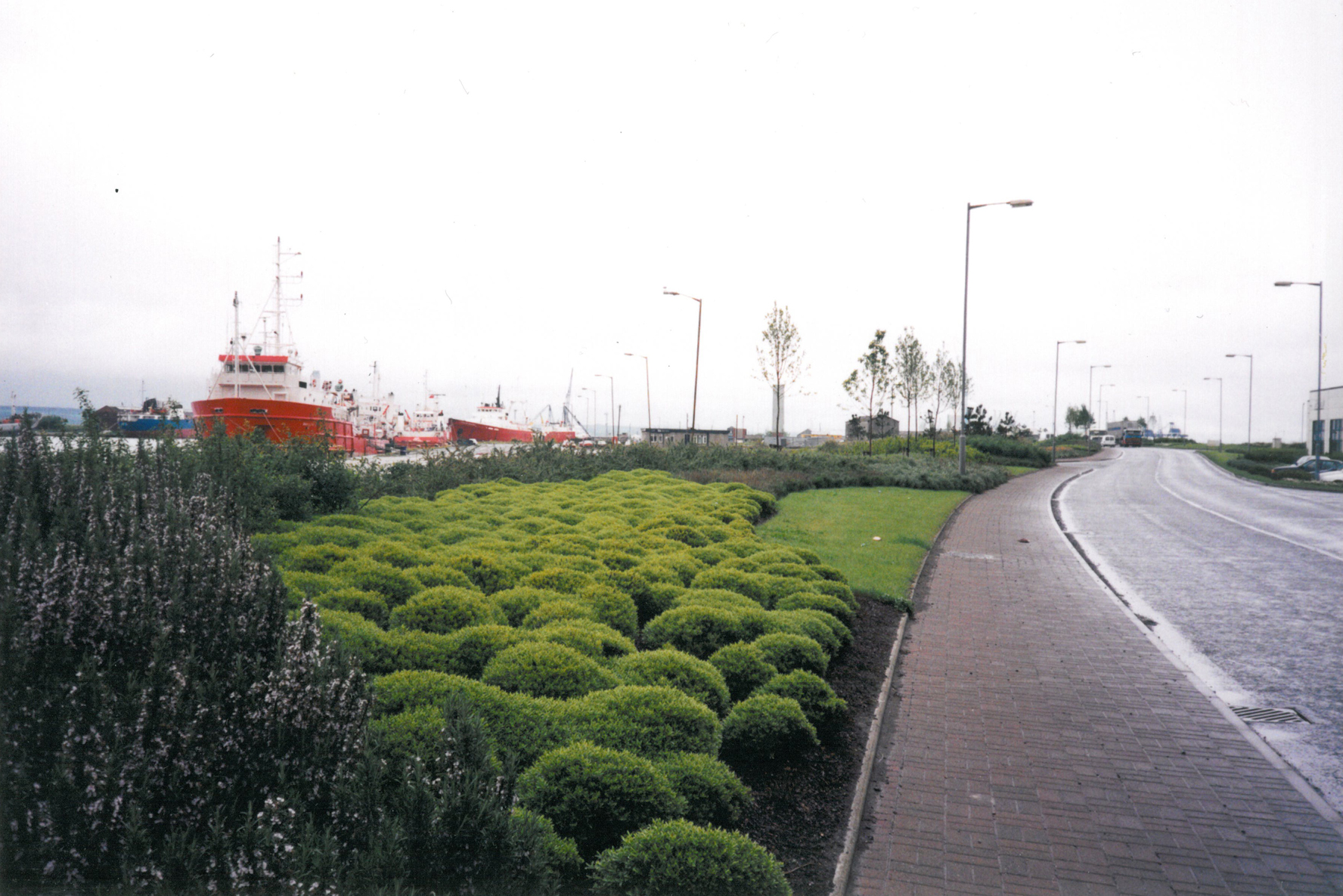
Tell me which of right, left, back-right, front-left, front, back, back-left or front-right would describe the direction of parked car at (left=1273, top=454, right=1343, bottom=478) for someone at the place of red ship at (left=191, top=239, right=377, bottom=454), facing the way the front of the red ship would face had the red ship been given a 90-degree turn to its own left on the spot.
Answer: front-left

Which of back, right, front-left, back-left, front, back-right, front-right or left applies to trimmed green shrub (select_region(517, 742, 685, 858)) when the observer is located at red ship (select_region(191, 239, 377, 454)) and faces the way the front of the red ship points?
front-left

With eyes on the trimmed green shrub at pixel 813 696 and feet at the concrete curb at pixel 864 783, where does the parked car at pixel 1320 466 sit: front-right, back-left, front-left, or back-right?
front-right

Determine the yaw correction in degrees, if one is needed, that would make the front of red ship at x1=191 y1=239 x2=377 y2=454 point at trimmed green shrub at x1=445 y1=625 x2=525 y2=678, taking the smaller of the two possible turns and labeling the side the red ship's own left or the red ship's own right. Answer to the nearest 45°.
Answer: approximately 45° to the red ship's own left

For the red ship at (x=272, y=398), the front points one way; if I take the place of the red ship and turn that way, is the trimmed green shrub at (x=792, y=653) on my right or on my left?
on my left

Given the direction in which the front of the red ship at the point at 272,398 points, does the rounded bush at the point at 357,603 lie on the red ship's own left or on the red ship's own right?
on the red ship's own left

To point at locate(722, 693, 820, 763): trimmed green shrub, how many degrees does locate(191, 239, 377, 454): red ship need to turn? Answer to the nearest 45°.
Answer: approximately 45° to its left

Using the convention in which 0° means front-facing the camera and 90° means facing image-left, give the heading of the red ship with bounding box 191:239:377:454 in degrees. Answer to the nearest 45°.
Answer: approximately 45°

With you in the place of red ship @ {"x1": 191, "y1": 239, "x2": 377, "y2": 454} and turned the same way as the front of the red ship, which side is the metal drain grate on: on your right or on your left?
on your left

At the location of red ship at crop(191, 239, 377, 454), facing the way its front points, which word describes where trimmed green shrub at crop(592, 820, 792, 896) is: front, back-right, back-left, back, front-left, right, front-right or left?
front-left

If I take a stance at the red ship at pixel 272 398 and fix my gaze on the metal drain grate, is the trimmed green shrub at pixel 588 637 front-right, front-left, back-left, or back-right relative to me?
front-right

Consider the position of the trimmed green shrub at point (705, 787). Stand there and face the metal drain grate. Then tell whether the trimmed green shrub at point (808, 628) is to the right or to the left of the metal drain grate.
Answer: left

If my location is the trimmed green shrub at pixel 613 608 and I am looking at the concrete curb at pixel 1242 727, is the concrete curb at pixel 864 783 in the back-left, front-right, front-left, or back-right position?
front-right

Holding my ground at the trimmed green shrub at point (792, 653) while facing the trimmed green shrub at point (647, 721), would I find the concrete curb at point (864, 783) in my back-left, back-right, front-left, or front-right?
front-left

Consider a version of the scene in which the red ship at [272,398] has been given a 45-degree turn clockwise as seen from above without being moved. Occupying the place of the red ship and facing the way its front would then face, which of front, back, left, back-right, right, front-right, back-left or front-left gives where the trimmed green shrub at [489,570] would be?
left

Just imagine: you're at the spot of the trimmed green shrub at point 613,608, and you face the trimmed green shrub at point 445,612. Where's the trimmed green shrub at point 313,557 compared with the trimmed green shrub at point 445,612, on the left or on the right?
right

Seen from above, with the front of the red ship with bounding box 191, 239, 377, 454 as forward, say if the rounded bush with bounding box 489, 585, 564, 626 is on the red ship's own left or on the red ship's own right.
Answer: on the red ship's own left

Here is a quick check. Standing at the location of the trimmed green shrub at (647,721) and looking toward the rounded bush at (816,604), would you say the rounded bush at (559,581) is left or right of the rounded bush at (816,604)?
left

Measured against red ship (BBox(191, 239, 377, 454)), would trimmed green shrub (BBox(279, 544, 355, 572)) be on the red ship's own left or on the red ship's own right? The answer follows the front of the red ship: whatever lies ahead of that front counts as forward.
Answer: on the red ship's own left
